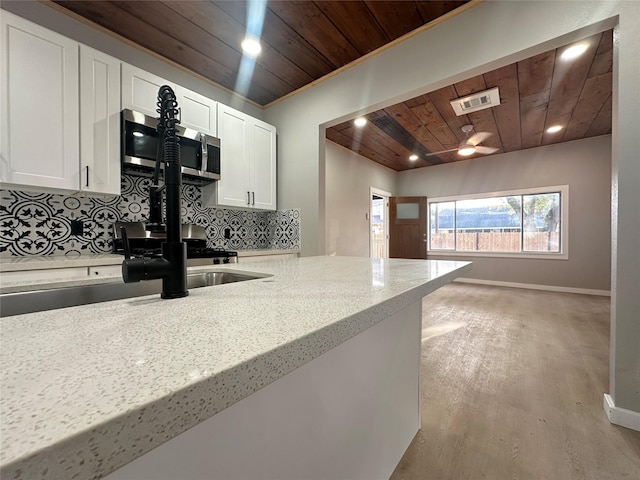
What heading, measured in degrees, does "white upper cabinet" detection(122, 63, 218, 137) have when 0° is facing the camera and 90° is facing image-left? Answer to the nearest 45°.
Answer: approximately 315°

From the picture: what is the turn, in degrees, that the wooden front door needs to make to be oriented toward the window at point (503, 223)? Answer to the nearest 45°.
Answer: approximately 90° to its left

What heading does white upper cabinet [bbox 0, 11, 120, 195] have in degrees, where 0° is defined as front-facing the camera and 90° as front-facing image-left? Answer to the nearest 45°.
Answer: approximately 315°

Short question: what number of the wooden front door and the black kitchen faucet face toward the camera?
1

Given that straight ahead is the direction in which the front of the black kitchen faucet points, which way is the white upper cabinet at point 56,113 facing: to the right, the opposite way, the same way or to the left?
the opposite way

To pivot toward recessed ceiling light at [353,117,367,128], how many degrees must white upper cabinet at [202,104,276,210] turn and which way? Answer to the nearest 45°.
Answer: approximately 45° to its left

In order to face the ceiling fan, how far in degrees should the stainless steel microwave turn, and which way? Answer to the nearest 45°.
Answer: approximately 45° to its left

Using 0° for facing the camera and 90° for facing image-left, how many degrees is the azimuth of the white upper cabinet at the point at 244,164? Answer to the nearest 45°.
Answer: approximately 315°

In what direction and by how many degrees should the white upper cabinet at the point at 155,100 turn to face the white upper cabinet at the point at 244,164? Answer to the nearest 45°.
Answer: approximately 45° to its left
